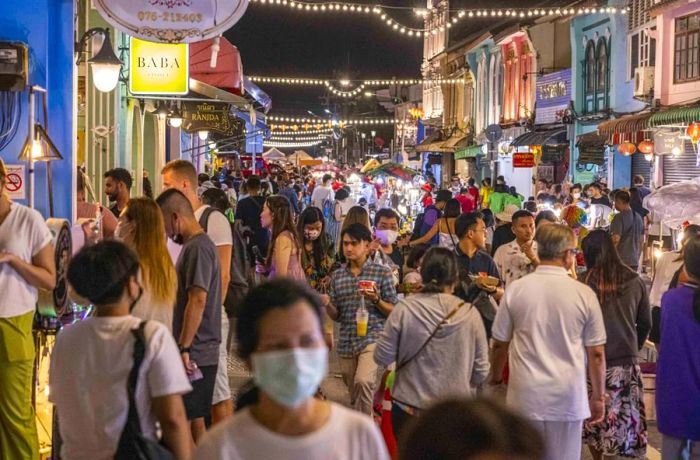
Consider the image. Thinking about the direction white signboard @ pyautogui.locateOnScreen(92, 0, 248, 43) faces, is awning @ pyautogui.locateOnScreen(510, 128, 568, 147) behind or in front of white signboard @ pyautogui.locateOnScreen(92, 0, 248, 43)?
behind

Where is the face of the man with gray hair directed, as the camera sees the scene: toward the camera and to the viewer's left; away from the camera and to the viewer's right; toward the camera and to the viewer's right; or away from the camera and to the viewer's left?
away from the camera and to the viewer's right

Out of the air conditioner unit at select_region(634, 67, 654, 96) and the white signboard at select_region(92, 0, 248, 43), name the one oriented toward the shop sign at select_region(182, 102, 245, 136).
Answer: the air conditioner unit

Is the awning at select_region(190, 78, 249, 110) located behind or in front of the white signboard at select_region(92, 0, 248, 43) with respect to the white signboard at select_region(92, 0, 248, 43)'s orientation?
behind

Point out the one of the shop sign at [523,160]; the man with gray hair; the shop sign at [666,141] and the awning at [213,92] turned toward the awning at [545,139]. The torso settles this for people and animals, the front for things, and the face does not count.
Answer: the man with gray hair

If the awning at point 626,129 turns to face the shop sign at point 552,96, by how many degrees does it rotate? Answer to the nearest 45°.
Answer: approximately 135° to its right

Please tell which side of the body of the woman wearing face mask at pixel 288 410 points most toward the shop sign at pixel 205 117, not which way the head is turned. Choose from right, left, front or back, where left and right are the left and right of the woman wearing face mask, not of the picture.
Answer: back

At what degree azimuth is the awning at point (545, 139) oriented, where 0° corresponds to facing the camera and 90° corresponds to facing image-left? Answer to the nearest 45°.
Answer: approximately 45°
